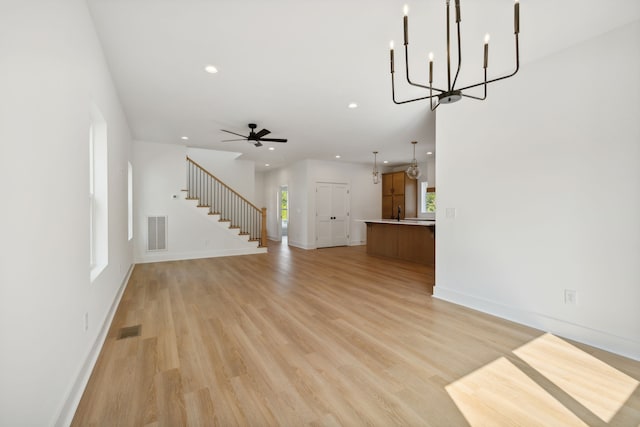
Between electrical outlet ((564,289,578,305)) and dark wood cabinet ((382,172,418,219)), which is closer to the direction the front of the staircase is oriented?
the dark wood cabinet

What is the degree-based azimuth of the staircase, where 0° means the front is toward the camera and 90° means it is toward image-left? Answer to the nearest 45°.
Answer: approximately 270°

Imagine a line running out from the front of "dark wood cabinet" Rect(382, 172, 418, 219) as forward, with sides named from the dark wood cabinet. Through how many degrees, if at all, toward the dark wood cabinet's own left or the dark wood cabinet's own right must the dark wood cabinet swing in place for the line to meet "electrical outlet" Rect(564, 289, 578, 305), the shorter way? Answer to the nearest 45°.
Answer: approximately 45° to the dark wood cabinet's own left

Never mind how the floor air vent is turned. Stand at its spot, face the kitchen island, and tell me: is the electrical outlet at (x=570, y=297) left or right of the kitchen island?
right

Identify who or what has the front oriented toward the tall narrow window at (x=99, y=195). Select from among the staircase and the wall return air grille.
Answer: the wall return air grille

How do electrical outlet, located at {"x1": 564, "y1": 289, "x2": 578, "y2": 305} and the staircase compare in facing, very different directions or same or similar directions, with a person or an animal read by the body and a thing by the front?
very different directions

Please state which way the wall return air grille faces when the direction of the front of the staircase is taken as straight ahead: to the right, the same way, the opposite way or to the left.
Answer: to the right

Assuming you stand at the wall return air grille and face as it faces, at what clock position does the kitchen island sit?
The kitchen island is roughly at 10 o'clock from the wall return air grille.

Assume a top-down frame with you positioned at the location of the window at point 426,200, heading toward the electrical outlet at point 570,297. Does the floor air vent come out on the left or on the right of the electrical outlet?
right

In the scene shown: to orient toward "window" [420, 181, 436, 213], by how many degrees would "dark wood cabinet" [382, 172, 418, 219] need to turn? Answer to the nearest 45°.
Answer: approximately 135° to its left

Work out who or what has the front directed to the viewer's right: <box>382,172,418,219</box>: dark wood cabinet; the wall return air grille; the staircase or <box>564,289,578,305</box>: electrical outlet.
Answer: the staircase
